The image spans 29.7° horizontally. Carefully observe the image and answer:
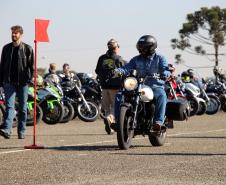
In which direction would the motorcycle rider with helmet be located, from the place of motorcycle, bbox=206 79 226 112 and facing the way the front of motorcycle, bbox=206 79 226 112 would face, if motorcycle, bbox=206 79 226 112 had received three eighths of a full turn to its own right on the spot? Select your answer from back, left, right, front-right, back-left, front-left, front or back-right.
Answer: left

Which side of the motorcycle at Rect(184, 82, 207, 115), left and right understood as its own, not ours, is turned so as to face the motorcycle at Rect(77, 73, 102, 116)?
right

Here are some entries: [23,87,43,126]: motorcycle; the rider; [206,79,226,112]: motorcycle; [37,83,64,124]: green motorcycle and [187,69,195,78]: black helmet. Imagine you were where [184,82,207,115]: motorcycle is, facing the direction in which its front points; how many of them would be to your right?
3

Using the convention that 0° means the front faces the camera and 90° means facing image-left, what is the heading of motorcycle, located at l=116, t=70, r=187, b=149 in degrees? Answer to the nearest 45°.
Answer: approximately 45°

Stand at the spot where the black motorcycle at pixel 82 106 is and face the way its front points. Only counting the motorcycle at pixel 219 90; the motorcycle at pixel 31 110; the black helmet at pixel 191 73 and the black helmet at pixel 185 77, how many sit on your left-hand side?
3

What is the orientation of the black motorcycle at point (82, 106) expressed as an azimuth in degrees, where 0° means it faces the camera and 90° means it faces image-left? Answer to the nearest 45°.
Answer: approximately 315°

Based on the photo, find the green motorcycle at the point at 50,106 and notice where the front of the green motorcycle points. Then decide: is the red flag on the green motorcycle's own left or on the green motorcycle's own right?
on the green motorcycle's own right
